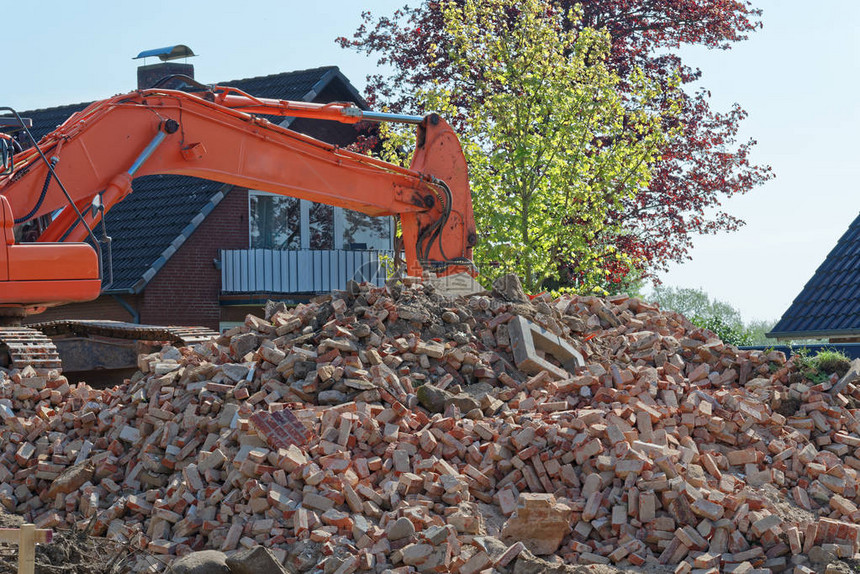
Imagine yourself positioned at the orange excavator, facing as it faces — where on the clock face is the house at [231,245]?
The house is roughly at 9 o'clock from the orange excavator.

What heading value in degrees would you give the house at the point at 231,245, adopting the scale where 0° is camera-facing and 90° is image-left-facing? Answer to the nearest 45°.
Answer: approximately 315°

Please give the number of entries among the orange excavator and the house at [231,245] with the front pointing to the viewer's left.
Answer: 0

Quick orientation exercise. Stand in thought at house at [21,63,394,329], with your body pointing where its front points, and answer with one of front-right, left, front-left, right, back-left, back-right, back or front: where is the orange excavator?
front-right

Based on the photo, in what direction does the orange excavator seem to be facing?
to the viewer's right
